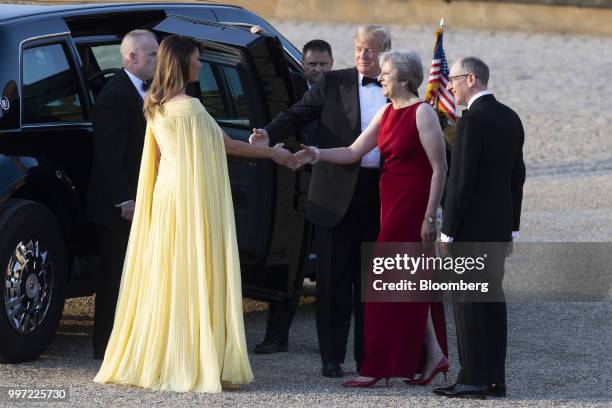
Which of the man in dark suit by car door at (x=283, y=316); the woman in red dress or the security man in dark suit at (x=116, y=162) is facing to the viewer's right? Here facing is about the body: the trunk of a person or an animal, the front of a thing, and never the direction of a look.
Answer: the security man in dark suit

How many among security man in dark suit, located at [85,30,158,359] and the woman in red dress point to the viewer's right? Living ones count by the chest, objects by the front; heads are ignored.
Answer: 1

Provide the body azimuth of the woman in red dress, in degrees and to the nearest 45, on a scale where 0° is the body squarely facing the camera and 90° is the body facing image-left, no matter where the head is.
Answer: approximately 45°

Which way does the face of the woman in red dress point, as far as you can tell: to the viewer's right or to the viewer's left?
to the viewer's left

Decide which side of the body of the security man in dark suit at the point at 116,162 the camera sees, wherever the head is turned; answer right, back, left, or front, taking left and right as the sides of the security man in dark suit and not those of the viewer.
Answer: right
